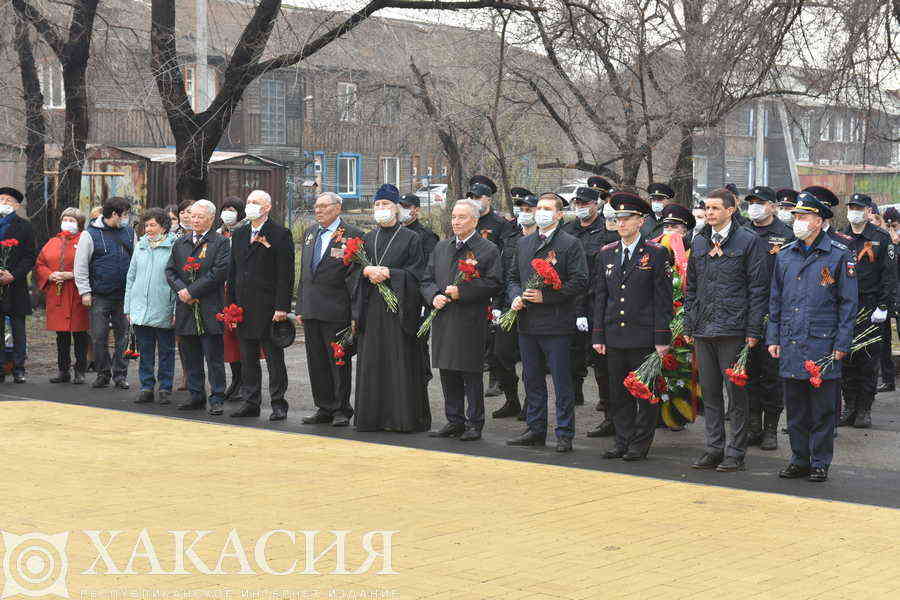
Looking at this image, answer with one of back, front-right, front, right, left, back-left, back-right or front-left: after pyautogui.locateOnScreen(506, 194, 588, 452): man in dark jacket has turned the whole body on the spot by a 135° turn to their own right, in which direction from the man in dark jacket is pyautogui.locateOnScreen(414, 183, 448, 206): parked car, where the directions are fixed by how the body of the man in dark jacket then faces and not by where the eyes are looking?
front

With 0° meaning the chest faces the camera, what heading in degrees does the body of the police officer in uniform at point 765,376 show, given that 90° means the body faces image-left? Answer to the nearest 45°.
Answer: approximately 45°

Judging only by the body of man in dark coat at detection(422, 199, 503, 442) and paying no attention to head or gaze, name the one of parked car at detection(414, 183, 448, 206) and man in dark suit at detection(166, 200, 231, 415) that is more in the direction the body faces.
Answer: the man in dark suit

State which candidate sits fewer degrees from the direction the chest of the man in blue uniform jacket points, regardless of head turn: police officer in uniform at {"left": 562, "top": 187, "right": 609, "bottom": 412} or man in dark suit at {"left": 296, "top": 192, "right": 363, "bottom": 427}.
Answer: the man in dark suit

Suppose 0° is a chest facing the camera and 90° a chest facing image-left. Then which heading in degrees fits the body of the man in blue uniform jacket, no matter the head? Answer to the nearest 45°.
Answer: approximately 45°

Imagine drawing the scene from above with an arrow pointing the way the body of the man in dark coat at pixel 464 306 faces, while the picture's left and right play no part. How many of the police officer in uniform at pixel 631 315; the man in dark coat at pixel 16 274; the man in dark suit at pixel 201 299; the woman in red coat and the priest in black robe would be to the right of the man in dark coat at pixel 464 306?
4

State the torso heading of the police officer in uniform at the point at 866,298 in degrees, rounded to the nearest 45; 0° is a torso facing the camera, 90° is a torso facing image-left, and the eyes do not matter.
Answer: approximately 45°

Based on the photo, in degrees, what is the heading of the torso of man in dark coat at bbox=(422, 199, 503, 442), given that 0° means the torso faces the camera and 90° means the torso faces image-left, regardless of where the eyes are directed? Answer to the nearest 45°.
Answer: approximately 45°

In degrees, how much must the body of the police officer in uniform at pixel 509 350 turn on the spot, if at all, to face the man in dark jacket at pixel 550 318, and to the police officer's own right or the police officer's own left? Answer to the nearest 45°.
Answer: approximately 45° to the police officer's own left

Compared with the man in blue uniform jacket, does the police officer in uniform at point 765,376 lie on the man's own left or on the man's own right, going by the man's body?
on the man's own right
